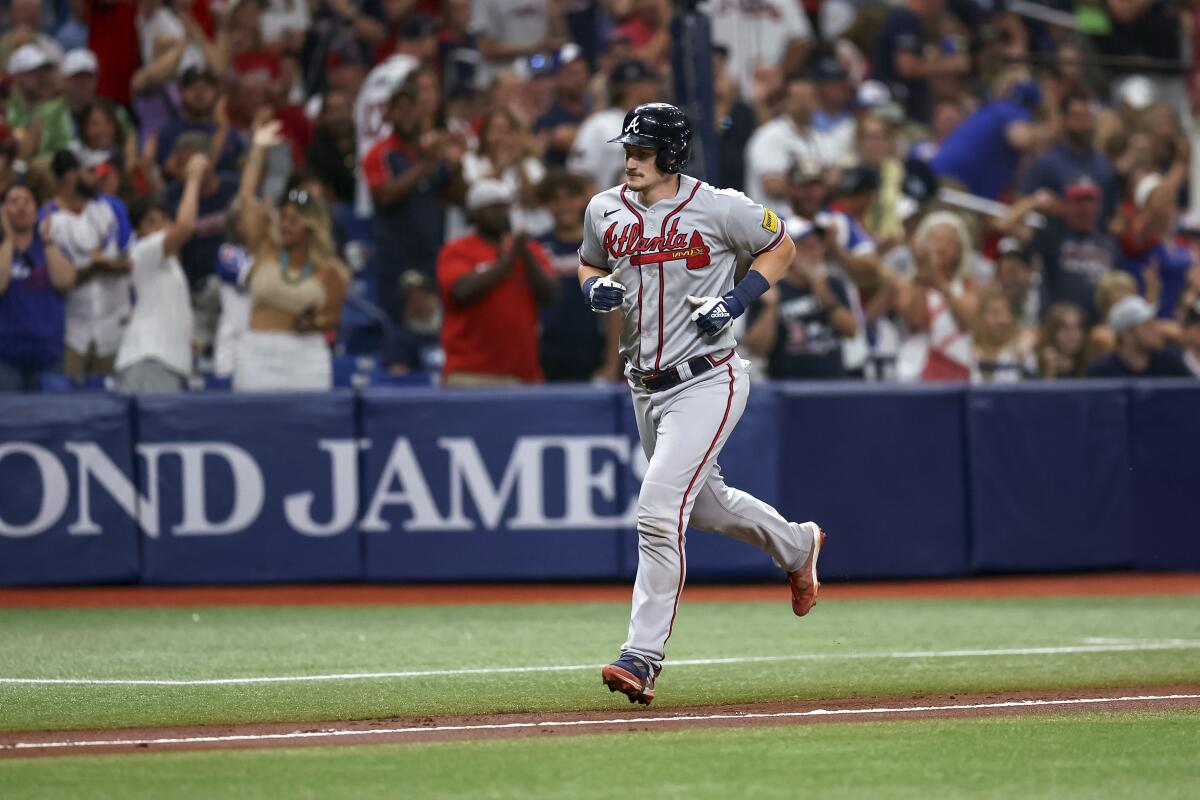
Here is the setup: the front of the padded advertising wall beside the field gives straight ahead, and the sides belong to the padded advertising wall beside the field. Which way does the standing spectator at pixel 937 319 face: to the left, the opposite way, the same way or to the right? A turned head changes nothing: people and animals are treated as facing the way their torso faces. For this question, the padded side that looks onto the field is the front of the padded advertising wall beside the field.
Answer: the same way

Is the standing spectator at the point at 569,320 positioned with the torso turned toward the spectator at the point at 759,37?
no

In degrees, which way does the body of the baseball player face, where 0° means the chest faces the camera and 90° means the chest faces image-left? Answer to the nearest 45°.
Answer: approximately 45°

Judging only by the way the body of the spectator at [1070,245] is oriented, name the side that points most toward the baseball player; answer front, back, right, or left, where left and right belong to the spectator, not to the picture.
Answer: front

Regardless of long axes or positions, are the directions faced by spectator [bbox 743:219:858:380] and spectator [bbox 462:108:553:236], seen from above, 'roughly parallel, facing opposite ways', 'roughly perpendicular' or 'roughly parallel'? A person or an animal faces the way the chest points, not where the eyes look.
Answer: roughly parallel

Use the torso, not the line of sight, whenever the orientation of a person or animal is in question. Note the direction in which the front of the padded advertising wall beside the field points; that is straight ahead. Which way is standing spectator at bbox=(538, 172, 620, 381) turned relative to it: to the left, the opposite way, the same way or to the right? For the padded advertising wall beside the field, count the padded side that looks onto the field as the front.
the same way

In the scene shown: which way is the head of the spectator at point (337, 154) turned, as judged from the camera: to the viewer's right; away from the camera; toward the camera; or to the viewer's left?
toward the camera

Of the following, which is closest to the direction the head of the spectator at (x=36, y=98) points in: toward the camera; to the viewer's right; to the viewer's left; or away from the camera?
toward the camera

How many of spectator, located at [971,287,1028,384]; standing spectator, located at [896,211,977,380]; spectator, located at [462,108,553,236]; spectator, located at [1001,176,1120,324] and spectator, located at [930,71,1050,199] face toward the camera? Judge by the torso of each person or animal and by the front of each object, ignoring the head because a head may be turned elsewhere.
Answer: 4

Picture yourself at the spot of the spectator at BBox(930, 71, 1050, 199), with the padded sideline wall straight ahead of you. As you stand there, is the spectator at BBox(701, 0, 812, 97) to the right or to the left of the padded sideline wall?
right

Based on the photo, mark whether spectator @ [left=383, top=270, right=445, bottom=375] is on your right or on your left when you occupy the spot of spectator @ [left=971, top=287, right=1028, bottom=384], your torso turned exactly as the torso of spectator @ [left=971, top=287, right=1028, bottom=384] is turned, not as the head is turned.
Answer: on your right

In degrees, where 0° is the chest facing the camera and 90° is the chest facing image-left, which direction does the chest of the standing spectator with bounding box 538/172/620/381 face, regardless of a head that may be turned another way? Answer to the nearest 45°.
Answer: approximately 0°

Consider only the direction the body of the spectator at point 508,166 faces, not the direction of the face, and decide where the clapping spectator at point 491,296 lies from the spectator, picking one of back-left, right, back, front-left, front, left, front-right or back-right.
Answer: front

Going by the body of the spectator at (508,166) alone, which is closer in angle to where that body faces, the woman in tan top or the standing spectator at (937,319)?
the woman in tan top

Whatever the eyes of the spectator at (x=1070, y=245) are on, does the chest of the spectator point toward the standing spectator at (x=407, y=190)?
no

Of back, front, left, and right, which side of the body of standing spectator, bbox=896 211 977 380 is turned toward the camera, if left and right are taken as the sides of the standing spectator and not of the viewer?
front

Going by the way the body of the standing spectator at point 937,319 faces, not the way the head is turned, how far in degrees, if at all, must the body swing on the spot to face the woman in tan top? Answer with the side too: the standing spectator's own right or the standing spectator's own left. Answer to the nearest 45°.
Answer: approximately 45° to the standing spectator's own right

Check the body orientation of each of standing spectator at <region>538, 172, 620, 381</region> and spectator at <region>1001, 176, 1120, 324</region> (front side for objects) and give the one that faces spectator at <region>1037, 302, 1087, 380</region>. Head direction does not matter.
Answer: spectator at <region>1001, 176, 1120, 324</region>

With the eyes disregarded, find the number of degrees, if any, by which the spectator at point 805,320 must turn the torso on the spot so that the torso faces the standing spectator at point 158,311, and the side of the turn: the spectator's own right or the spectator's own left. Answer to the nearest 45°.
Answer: approximately 90° to the spectator's own right

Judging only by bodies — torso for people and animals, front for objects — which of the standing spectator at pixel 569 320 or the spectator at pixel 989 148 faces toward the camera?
the standing spectator

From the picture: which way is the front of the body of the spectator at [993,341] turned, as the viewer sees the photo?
toward the camera
